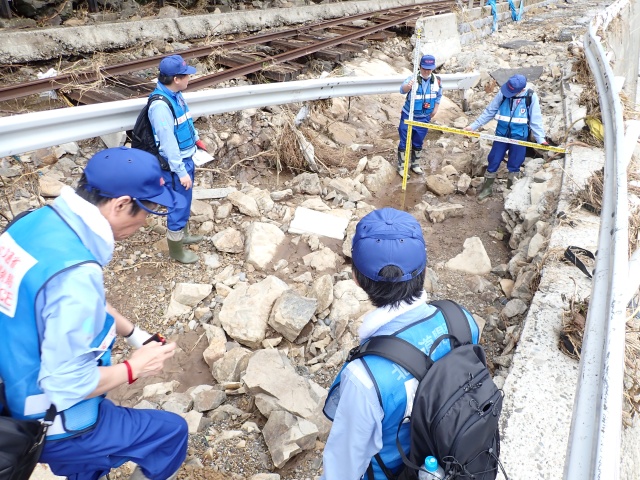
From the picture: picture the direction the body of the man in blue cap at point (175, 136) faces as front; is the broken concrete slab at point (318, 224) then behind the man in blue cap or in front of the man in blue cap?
in front

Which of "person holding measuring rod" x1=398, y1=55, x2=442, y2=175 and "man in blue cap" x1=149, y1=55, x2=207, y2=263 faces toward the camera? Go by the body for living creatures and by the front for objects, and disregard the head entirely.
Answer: the person holding measuring rod

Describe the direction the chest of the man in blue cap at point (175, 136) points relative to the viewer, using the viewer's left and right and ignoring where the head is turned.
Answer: facing to the right of the viewer

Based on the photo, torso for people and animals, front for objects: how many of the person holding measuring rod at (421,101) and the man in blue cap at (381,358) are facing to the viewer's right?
0

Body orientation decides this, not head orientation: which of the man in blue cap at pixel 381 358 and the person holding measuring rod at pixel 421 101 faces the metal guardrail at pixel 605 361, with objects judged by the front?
the person holding measuring rod

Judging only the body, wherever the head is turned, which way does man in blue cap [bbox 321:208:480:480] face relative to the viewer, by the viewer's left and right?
facing away from the viewer and to the left of the viewer

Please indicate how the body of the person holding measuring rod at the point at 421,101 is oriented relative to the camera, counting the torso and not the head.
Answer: toward the camera

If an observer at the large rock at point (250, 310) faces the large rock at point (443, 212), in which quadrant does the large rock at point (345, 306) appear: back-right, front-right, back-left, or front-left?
front-right

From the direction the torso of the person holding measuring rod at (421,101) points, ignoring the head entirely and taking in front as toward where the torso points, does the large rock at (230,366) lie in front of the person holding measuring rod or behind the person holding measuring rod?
in front

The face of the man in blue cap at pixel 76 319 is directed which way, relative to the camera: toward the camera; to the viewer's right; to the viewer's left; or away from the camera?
to the viewer's right

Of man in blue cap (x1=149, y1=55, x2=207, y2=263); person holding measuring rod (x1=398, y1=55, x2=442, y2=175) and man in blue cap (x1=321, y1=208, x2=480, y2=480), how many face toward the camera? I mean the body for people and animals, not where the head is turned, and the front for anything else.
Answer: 1

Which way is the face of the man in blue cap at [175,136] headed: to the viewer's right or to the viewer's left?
to the viewer's right

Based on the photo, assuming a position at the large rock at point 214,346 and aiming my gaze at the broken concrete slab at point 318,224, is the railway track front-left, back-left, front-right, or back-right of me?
front-left
